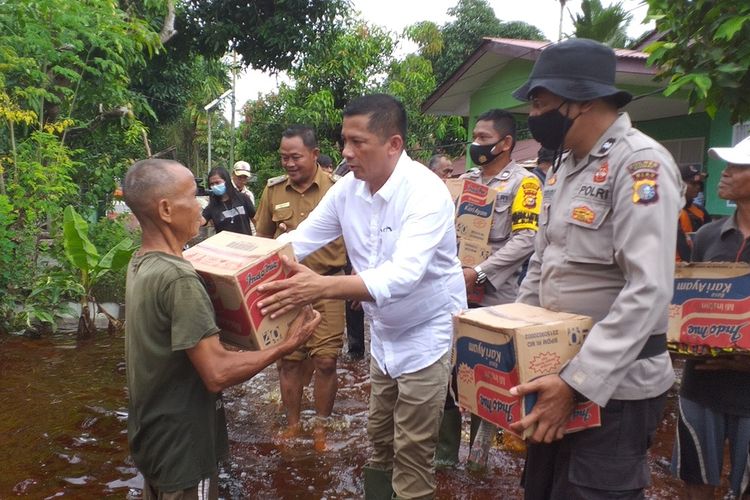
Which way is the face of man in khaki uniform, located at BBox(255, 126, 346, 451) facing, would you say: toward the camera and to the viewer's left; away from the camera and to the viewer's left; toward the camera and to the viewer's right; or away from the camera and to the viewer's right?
toward the camera and to the viewer's left

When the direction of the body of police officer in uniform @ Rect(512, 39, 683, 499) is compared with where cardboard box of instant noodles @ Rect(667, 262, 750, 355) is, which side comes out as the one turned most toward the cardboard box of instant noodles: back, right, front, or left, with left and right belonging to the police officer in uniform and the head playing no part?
back

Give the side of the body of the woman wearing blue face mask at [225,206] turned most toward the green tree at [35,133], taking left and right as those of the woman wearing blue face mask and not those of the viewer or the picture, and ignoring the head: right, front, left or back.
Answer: right

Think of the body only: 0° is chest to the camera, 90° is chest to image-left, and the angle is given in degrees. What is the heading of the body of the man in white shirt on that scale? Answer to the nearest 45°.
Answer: approximately 45°

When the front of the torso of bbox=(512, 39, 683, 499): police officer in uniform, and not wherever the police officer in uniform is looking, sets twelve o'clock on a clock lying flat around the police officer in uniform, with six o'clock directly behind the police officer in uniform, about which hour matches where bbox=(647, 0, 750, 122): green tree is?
The green tree is roughly at 5 o'clock from the police officer in uniform.

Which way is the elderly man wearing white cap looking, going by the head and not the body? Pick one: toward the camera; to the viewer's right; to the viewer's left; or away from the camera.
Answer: to the viewer's left

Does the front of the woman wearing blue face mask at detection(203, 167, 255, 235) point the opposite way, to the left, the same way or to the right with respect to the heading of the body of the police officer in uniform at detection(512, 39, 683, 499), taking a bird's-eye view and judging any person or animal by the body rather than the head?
to the left

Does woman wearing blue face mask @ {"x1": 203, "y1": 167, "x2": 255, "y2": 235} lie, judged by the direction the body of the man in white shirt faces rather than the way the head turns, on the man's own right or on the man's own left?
on the man's own right

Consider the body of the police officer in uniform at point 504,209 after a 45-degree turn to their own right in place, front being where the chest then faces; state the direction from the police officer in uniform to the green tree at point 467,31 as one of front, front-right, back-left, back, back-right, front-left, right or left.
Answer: right

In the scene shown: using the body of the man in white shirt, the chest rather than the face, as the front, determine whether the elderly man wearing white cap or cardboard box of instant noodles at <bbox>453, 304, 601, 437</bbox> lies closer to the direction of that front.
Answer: the cardboard box of instant noodles

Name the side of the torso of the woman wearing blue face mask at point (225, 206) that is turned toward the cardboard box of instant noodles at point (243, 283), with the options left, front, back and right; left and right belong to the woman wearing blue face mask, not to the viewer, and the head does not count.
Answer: front

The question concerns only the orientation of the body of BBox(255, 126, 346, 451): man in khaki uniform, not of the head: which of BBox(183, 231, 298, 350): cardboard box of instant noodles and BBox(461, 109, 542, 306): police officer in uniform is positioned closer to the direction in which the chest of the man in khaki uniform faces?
the cardboard box of instant noodles

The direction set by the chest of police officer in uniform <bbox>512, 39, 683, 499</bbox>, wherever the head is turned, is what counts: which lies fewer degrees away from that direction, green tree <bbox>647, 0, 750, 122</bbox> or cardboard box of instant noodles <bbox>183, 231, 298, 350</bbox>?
the cardboard box of instant noodles

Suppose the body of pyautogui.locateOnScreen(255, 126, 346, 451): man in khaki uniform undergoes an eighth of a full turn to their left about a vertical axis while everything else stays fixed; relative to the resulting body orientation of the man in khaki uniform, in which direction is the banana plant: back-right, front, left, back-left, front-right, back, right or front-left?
back

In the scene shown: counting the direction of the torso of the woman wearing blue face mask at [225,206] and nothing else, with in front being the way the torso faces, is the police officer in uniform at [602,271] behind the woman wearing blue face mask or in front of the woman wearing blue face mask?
in front

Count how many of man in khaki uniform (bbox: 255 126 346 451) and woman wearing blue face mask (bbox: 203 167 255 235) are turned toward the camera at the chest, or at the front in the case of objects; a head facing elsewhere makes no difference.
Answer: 2
